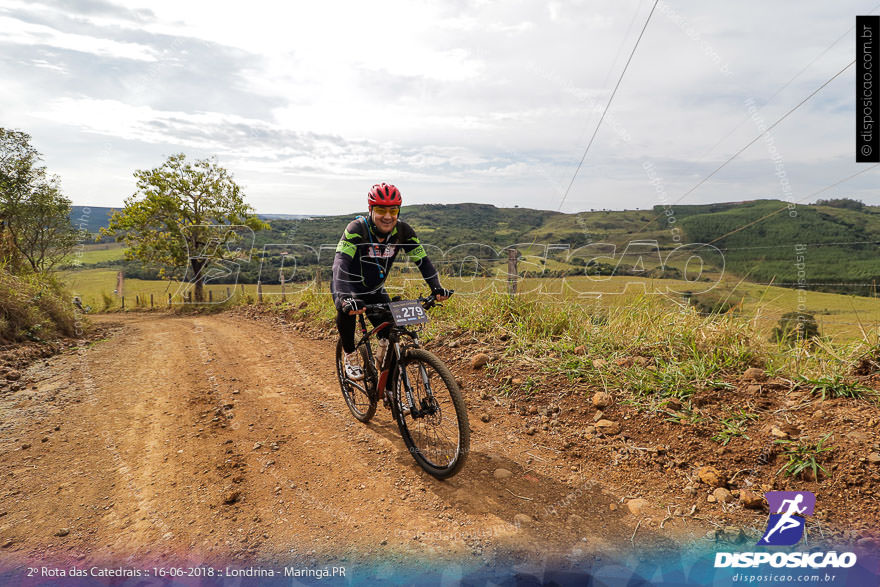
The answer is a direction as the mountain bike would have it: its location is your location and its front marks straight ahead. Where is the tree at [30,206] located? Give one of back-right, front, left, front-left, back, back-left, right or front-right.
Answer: back

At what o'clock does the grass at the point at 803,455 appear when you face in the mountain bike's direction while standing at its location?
The grass is roughly at 11 o'clock from the mountain bike.

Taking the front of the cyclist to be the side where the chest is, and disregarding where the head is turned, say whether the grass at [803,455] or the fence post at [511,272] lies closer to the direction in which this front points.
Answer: the grass

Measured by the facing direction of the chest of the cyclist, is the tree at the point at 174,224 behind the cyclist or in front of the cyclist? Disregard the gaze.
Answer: behind

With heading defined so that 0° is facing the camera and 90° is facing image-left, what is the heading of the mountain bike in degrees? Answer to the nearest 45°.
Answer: approximately 315°

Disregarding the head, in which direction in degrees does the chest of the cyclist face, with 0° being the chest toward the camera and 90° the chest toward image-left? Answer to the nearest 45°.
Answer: approximately 315°

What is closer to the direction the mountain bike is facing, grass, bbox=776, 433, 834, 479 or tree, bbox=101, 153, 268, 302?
the grass
